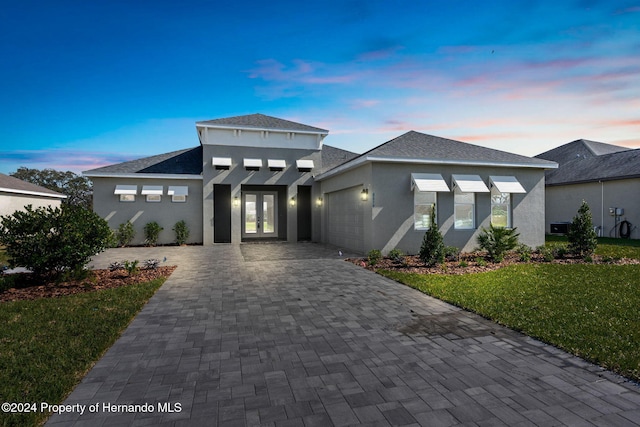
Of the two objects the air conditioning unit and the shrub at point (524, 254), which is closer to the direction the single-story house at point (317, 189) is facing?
the shrub

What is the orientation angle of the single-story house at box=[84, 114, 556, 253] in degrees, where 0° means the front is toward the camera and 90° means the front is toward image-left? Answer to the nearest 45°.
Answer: approximately 0°

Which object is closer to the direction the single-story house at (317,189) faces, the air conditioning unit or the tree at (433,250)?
the tree

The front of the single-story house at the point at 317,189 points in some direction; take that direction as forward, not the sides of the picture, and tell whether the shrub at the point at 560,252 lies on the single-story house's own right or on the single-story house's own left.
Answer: on the single-story house's own left

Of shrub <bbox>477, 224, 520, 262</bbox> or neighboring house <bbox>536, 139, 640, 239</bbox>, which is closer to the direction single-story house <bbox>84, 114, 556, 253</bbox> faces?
the shrub

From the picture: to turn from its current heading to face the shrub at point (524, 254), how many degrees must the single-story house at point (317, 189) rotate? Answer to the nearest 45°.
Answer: approximately 45° to its left

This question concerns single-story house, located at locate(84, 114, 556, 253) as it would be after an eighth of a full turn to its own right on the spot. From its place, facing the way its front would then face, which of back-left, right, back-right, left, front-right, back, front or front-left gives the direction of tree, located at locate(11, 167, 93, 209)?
right

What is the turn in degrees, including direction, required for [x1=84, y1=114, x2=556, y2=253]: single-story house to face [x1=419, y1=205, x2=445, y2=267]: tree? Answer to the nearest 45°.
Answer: approximately 45° to its left

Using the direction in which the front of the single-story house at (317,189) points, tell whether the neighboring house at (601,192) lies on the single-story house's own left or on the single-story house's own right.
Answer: on the single-story house's own left

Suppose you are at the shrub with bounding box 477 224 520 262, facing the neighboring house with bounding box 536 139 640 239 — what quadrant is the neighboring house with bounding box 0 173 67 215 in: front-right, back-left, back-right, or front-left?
back-left

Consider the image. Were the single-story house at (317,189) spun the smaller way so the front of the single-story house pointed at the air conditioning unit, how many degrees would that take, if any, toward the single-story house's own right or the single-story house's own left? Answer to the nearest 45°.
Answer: approximately 90° to the single-story house's own left
